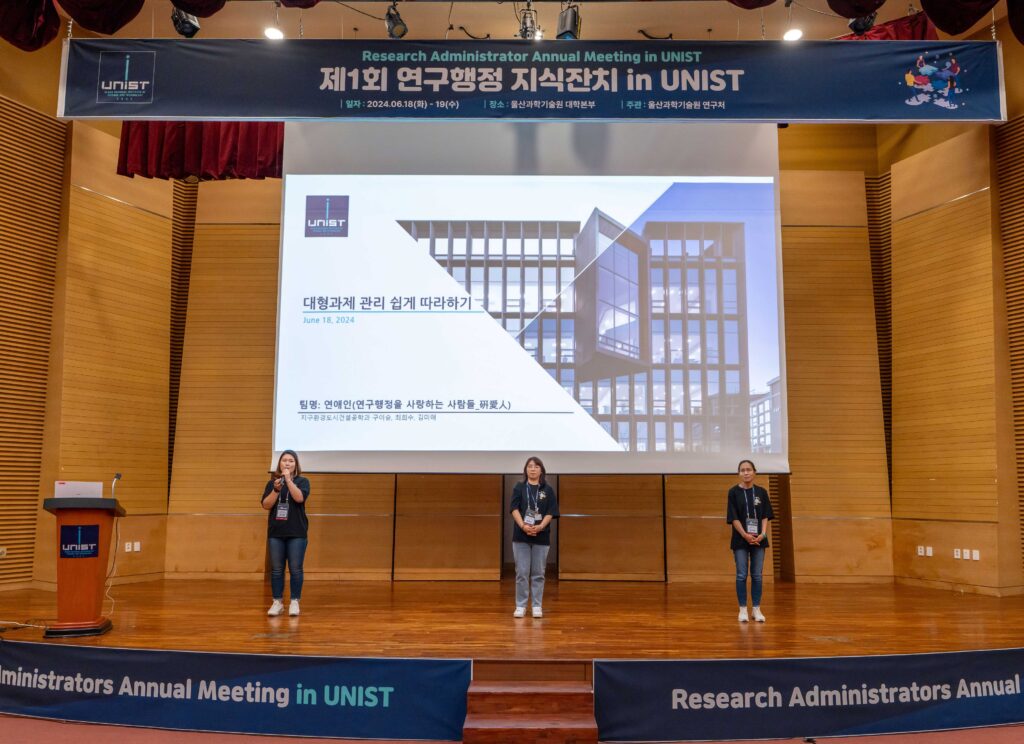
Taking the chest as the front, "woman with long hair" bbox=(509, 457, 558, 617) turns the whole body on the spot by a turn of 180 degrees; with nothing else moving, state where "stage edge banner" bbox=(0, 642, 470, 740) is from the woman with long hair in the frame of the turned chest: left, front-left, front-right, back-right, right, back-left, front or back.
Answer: back-left

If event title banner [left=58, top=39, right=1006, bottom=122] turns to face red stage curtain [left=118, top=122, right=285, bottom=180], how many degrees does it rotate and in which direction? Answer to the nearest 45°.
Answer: approximately 135° to its right
